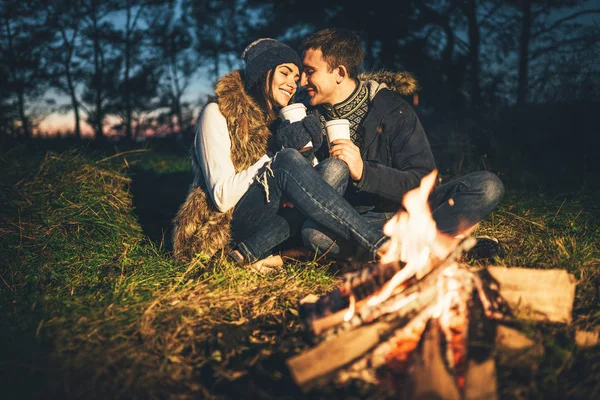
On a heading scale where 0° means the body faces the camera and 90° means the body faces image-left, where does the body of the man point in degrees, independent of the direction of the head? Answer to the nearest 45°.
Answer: approximately 45°

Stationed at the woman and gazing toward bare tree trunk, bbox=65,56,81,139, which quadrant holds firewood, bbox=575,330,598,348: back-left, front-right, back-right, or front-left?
back-right

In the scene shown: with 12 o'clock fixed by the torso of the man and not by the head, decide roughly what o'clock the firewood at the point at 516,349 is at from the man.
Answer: The firewood is roughly at 10 o'clock from the man.

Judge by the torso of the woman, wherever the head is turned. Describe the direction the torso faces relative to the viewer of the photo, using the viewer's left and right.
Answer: facing to the right of the viewer

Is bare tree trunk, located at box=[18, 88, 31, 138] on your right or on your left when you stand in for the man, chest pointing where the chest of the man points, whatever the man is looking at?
on your right
